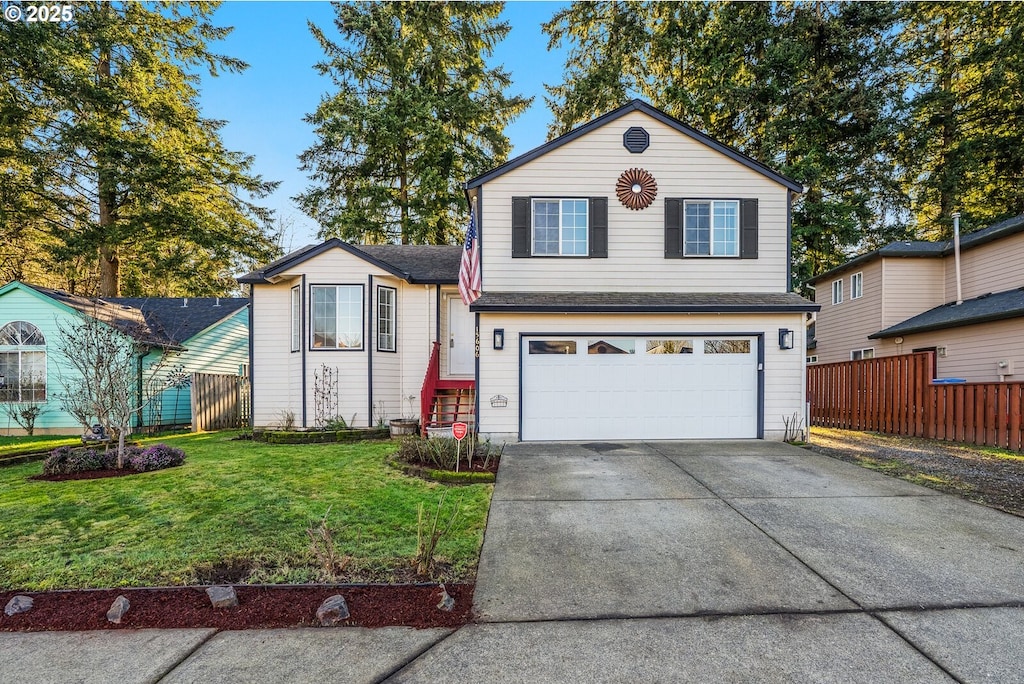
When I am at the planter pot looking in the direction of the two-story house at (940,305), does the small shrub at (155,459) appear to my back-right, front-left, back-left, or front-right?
back-right

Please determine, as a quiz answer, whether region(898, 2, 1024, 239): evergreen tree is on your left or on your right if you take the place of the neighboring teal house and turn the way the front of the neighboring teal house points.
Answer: on your left

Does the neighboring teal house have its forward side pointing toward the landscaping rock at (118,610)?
yes

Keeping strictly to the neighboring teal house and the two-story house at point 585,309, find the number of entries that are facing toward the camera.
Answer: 2

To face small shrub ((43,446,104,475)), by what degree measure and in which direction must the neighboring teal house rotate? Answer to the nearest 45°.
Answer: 0° — it already faces it

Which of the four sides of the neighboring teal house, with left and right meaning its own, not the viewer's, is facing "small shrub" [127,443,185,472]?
front

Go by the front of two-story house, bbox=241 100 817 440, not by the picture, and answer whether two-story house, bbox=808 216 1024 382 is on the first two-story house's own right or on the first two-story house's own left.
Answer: on the first two-story house's own left

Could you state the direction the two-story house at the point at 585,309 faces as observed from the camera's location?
facing the viewer

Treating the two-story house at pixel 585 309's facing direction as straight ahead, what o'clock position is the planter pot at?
The planter pot is roughly at 3 o'clock from the two-story house.

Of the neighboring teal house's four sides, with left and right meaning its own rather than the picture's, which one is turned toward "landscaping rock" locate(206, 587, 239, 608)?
front

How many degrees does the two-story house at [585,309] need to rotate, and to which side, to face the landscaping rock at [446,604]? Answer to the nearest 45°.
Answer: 0° — it already faces it
